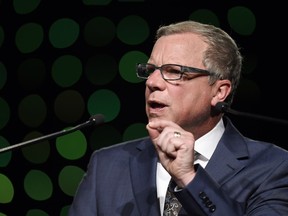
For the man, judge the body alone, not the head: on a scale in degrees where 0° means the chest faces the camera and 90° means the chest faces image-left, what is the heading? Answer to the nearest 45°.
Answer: approximately 45°

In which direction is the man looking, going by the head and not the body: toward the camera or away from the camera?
toward the camera
